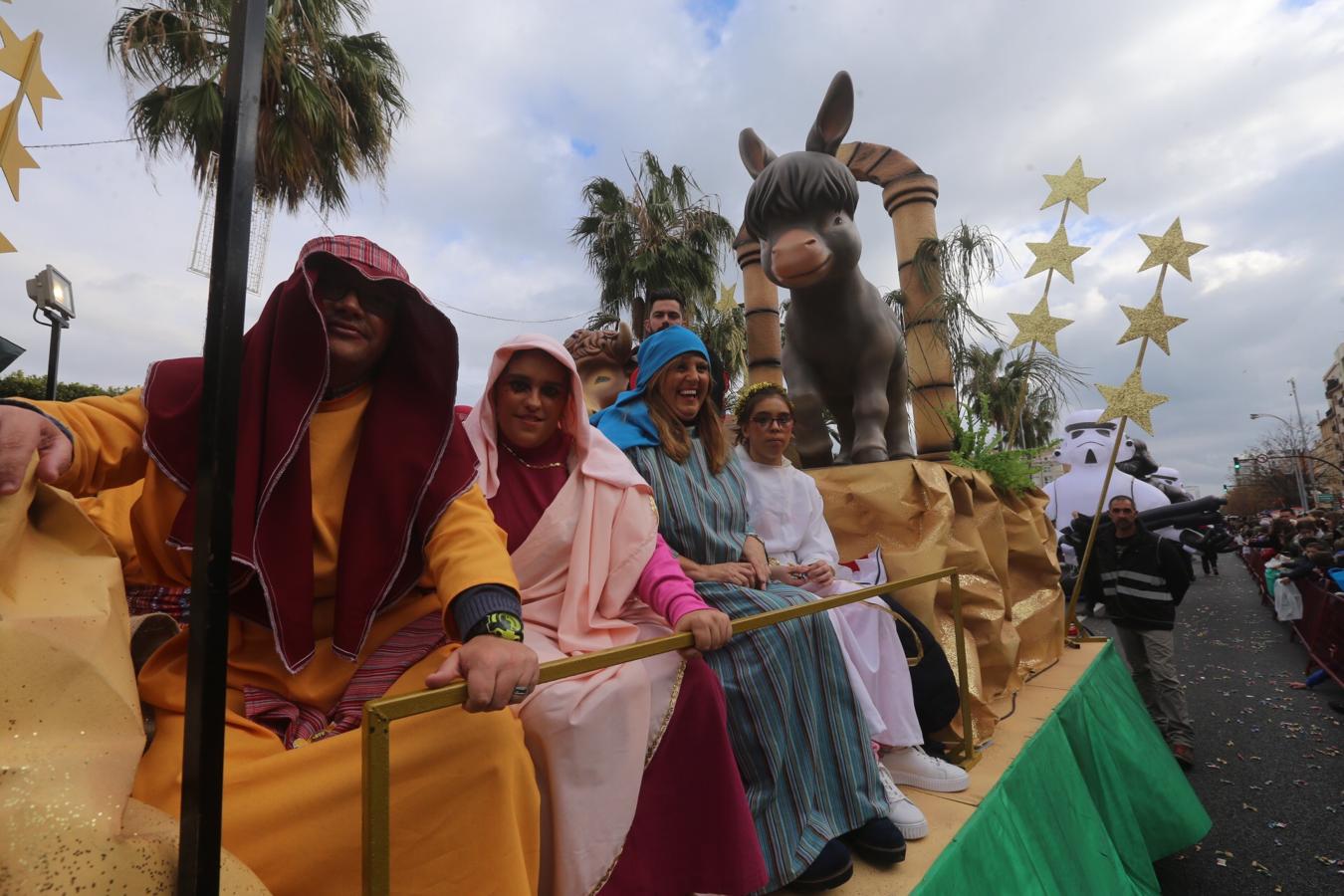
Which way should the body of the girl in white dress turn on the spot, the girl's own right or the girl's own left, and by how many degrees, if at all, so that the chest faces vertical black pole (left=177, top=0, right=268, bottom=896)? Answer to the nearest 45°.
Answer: approximately 45° to the girl's own right

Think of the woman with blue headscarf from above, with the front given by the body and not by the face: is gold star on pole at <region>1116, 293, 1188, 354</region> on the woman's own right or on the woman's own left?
on the woman's own left

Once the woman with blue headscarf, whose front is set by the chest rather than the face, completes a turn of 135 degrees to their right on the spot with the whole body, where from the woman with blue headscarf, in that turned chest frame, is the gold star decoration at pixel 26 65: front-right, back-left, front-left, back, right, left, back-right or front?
front-left

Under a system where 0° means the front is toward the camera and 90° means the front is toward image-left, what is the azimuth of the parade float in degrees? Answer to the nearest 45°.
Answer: approximately 45°

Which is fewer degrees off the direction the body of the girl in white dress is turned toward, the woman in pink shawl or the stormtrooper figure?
the woman in pink shawl

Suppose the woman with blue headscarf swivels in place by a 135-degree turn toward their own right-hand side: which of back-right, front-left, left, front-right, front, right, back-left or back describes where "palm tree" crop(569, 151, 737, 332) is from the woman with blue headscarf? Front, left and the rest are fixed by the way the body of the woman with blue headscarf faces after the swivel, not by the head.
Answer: right

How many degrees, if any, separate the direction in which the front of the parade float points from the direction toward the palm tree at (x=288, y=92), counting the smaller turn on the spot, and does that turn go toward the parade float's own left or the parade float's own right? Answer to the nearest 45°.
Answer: approximately 90° to the parade float's own right

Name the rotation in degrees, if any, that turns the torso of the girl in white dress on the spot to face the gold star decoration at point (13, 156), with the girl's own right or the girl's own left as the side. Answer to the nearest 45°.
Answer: approximately 90° to the girl's own right

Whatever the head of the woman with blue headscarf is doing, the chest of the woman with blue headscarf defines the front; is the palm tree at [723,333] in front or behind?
behind

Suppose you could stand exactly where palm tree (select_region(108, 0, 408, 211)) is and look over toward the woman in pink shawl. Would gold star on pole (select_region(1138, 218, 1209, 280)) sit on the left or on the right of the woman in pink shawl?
left

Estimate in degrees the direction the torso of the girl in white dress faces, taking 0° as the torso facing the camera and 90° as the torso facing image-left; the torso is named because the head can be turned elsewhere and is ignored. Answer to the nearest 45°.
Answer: approximately 315°

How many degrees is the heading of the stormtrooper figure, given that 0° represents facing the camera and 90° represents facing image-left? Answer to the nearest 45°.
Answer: approximately 0°

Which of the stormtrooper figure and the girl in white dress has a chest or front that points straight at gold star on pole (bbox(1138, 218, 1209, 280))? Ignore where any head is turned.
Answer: the stormtrooper figure
